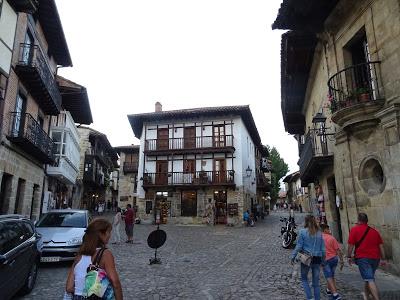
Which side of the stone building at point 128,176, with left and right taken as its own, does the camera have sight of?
front

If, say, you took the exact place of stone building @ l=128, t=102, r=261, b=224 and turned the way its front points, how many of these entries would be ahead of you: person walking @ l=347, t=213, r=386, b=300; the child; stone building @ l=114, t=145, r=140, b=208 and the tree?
2

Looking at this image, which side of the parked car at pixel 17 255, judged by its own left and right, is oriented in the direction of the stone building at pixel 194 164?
back

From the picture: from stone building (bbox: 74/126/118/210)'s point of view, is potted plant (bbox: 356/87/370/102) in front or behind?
in front

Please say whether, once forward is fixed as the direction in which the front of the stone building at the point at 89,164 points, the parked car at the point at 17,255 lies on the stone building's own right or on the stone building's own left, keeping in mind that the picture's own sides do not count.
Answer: on the stone building's own right

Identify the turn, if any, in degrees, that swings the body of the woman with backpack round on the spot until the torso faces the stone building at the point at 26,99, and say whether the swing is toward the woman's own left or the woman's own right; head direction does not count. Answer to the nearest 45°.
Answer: approximately 45° to the woman's own left

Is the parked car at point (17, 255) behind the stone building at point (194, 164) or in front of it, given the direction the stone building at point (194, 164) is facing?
in front

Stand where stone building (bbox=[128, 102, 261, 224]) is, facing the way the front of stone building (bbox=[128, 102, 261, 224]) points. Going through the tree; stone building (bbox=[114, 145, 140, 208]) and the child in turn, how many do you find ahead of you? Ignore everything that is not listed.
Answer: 1

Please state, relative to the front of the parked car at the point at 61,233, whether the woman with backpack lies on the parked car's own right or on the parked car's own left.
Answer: on the parked car's own left

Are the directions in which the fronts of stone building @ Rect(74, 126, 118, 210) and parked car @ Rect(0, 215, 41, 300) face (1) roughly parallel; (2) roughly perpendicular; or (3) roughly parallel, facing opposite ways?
roughly perpendicular

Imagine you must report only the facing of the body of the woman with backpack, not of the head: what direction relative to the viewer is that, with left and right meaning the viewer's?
facing away from the viewer and to the right of the viewer

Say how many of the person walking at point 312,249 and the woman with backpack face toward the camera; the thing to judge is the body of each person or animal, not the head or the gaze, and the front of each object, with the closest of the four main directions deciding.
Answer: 0

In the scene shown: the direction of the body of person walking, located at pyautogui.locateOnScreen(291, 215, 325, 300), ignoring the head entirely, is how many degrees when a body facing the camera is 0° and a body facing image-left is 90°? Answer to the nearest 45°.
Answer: approximately 180°

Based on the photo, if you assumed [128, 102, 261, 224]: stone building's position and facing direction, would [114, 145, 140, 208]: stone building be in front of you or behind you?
behind

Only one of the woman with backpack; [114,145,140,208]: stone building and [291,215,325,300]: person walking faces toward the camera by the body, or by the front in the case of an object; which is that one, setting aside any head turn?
the stone building

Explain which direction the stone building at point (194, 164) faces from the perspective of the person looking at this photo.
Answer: facing the viewer

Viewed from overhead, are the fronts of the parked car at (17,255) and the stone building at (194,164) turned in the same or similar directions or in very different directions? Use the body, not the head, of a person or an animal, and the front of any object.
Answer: same or similar directions

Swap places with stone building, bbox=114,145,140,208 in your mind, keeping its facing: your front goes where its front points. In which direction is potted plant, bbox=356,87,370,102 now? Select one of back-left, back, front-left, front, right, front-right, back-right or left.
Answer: front

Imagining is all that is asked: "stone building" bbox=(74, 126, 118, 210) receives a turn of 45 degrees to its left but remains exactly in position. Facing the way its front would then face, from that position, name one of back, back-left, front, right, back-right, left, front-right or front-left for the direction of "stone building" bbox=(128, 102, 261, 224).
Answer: front-right

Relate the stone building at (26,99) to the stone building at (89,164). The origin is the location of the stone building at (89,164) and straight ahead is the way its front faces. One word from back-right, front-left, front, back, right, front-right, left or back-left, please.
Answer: front-right
